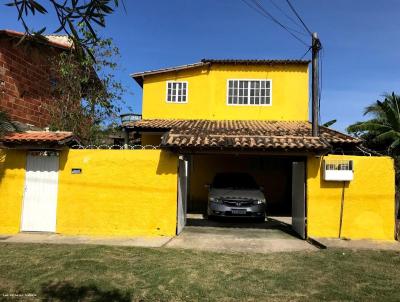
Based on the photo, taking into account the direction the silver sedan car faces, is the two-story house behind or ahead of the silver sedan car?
behind

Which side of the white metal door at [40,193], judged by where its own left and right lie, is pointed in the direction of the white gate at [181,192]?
left

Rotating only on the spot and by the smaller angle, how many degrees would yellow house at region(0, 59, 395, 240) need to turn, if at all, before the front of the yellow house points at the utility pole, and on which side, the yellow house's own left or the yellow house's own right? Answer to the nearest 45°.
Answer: approximately 90° to the yellow house's own left

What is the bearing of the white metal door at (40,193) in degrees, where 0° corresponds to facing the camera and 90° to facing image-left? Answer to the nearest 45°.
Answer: approximately 0°

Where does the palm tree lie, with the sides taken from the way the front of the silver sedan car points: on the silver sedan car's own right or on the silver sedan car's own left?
on the silver sedan car's own left

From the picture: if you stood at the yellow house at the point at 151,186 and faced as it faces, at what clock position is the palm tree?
The palm tree is roughly at 8 o'clock from the yellow house.

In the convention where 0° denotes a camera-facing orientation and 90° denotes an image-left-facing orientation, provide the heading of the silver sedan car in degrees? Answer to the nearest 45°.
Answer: approximately 0°

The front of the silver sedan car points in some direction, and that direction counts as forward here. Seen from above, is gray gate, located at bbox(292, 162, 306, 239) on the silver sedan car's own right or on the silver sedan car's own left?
on the silver sedan car's own left

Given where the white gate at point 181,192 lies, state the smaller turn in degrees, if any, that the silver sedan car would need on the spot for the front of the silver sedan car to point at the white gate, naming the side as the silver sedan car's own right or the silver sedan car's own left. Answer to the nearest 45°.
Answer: approximately 45° to the silver sedan car's own right

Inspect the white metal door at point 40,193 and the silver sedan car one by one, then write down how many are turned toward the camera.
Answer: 2
